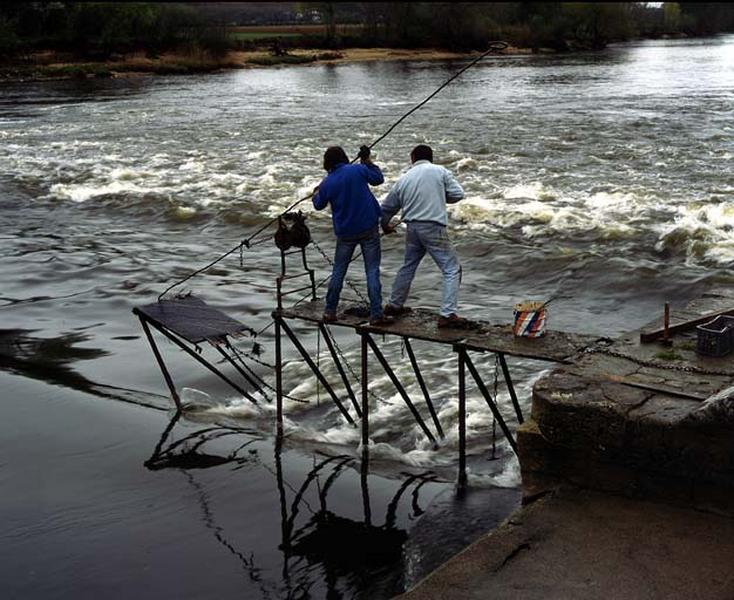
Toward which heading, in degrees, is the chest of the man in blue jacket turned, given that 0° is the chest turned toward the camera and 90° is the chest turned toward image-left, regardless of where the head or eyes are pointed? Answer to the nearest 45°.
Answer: approximately 180°

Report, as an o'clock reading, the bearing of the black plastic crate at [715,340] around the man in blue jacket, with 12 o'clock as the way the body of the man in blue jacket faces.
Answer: The black plastic crate is roughly at 4 o'clock from the man in blue jacket.

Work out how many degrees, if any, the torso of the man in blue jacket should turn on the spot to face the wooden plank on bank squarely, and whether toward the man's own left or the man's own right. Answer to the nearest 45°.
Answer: approximately 90° to the man's own right

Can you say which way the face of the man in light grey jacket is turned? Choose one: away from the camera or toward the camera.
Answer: away from the camera

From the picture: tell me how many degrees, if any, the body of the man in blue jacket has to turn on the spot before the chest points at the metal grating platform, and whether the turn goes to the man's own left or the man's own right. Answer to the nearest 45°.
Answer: approximately 45° to the man's own left

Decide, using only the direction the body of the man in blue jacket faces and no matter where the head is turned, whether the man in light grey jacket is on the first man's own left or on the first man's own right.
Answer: on the first man's own right
